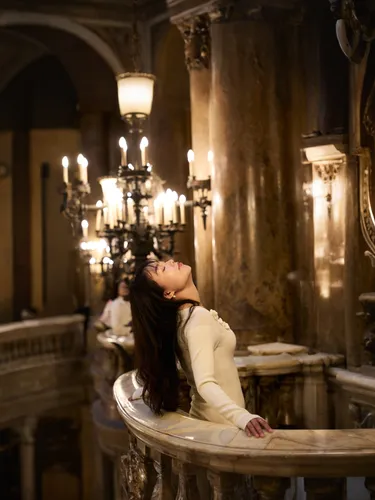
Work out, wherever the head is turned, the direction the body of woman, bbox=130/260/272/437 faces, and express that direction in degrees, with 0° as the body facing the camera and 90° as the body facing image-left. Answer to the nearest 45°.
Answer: approximately 270°

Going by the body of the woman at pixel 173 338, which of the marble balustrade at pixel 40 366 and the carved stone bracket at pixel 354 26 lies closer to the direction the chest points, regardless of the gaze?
the carved stone bracket

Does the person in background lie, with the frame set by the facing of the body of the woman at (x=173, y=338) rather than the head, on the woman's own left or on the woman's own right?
on the woman's own left

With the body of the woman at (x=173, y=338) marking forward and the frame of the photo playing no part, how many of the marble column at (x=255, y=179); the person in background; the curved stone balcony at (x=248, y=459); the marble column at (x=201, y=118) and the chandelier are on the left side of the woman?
4

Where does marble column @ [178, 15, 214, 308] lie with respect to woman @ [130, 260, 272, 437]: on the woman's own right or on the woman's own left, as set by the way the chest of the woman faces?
on the woman's own left

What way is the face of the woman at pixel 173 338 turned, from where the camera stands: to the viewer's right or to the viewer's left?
to the viewer's right

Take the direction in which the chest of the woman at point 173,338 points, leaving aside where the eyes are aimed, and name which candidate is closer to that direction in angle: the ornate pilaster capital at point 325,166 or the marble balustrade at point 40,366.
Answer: the ornate pilaster capital

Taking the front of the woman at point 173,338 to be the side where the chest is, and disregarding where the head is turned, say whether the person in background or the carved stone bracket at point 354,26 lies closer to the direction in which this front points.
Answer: the carved stone bracket

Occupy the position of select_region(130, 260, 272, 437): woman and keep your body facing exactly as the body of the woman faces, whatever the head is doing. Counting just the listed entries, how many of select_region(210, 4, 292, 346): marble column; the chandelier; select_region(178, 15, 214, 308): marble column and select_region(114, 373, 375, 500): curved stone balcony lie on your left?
3
